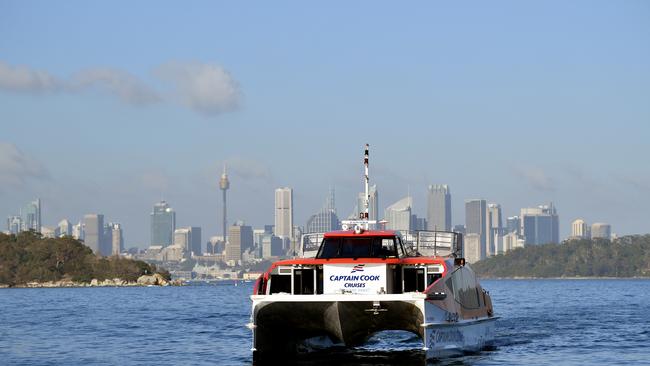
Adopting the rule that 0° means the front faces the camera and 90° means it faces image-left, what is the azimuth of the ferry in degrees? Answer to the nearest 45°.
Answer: approximately 0°
